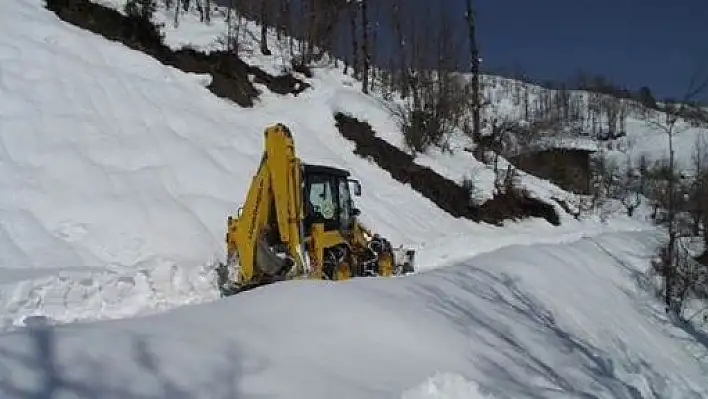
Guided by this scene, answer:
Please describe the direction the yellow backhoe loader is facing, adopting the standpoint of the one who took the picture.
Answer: facing away from the viewer and to the right of the viewer
